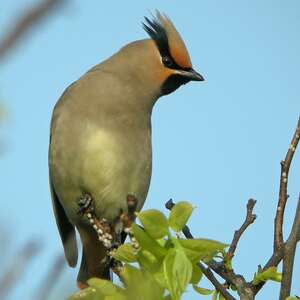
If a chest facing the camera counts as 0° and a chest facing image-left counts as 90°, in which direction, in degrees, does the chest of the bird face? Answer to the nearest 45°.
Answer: approximately 315°

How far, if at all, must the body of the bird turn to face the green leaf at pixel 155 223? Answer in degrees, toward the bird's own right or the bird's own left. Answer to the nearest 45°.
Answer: approximately 45° to the bird's own left

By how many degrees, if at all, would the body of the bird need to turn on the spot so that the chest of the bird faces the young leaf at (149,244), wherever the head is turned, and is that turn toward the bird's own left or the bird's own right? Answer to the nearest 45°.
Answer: approximately 45° to the bird's own left

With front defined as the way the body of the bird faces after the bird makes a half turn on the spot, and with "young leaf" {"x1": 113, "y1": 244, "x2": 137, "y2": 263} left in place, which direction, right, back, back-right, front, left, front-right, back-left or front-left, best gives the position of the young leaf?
back-left

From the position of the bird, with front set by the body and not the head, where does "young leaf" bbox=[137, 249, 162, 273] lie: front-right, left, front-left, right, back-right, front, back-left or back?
front-left

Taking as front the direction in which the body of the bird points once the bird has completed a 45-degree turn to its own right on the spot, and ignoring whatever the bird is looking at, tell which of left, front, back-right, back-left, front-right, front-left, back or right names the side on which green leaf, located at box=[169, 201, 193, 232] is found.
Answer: left

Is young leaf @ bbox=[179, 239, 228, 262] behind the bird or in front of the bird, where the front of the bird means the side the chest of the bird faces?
in front
